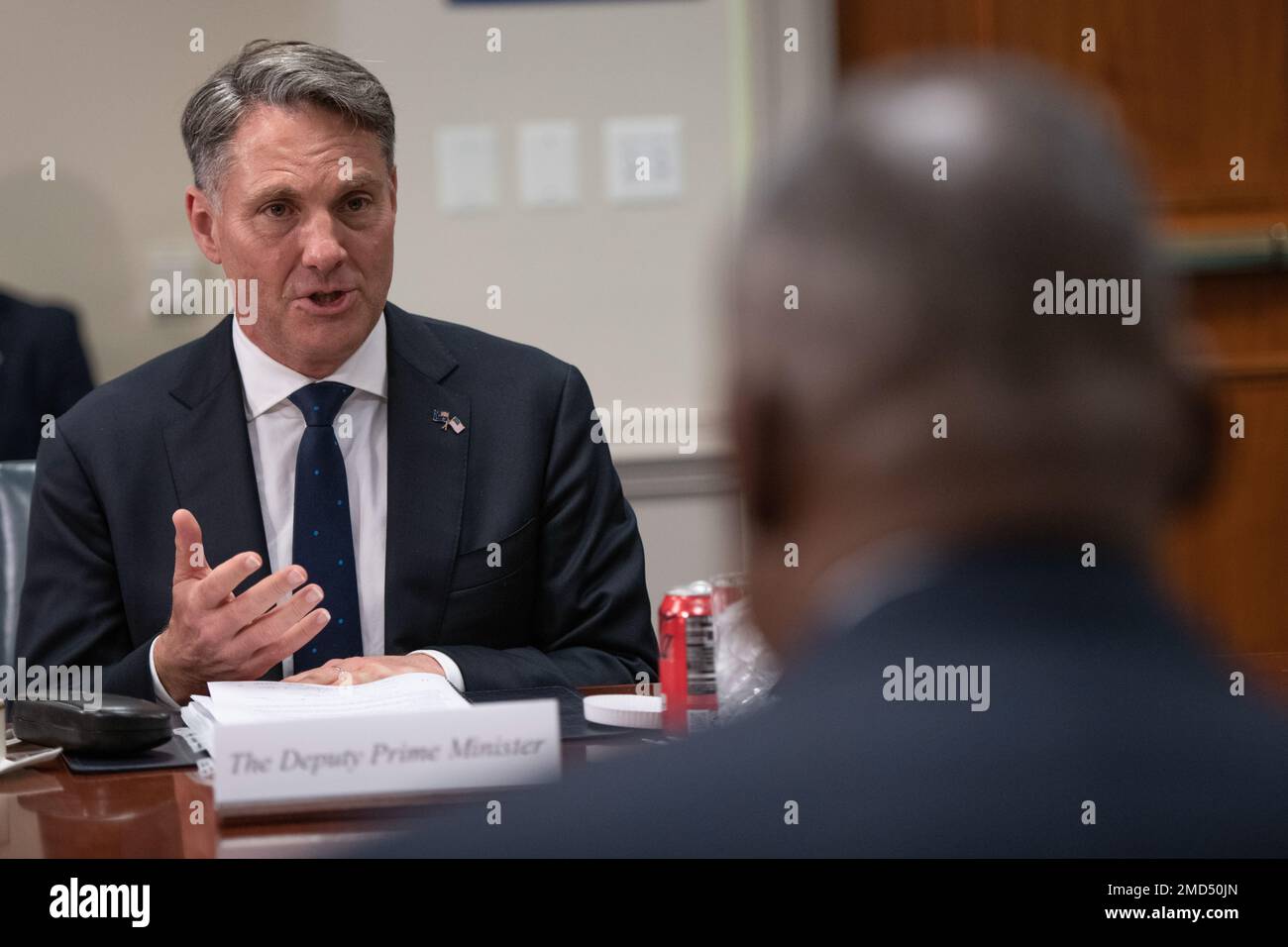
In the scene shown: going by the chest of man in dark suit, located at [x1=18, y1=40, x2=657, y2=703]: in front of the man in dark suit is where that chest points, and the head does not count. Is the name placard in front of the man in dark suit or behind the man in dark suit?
in front

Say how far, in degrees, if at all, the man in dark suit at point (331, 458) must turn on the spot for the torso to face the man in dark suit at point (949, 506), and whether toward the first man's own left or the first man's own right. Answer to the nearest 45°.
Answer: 0° — they already face them

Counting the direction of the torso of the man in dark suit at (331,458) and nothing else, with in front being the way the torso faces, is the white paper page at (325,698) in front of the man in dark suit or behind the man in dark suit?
in front

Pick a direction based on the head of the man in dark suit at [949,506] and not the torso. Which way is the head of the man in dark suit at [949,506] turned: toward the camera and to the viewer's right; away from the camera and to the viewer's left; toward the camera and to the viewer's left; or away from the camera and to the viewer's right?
away from the camera and to the viewer's left

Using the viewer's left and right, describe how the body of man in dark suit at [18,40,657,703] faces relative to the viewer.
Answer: facing the viewer

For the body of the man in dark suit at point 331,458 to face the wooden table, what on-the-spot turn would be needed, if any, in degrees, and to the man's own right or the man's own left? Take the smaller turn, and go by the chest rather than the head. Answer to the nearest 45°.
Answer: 0° — they already face it

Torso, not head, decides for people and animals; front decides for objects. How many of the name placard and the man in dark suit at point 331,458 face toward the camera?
2

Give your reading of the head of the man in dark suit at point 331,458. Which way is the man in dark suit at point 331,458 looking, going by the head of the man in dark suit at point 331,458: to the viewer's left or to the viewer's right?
to the viewer's right
